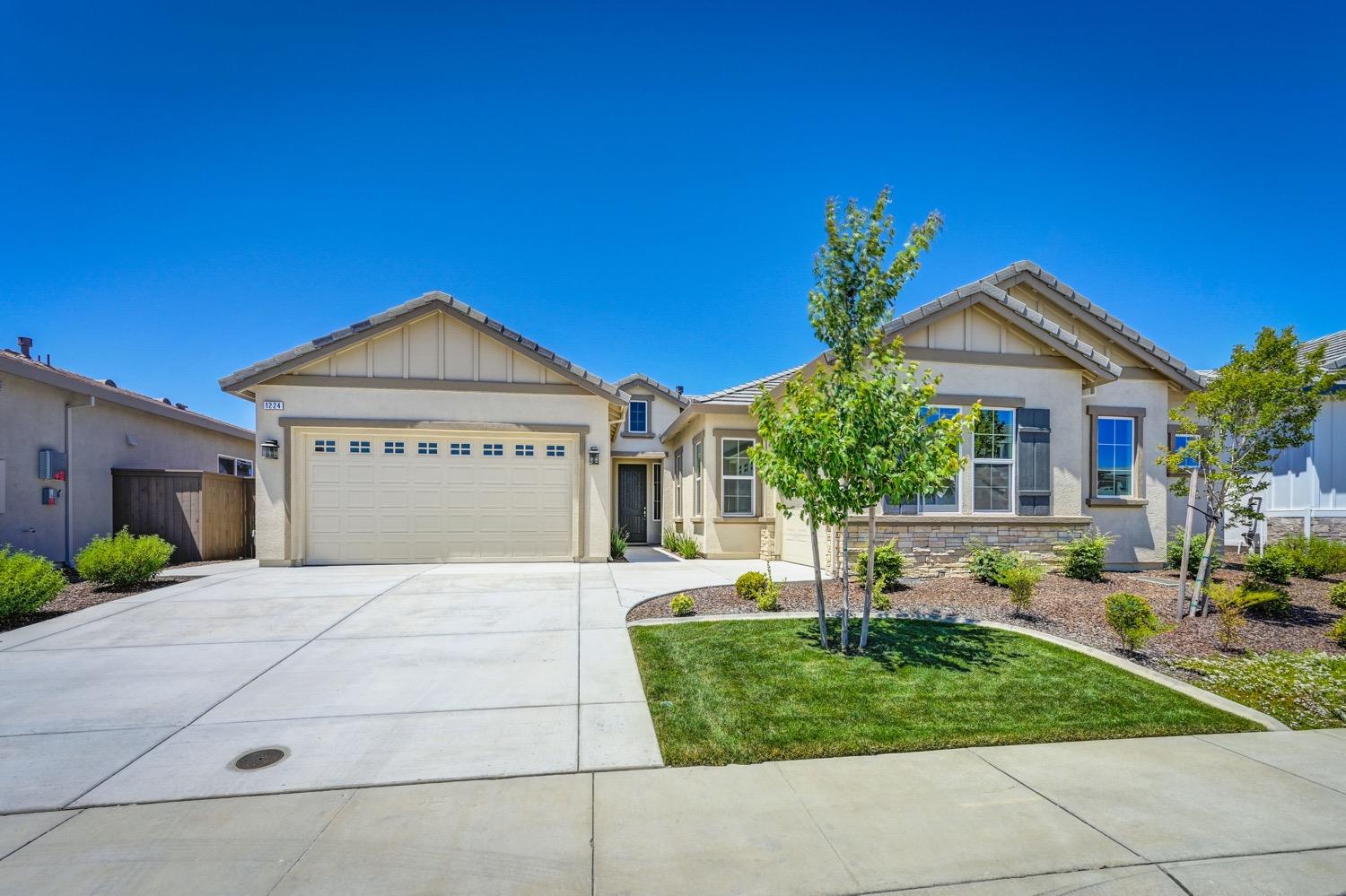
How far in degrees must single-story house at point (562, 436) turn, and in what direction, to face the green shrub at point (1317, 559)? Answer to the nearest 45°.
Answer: approximately 90° to its left

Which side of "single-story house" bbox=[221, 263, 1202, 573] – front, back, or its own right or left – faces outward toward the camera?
front

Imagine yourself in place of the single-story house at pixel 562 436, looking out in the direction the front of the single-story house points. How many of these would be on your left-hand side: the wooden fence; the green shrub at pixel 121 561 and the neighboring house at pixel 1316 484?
1

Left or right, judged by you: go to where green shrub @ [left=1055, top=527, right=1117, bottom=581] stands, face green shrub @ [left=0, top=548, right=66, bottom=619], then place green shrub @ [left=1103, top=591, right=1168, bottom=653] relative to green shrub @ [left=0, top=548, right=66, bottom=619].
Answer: left

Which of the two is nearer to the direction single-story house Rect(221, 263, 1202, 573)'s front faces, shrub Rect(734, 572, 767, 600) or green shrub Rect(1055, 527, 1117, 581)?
the shrub

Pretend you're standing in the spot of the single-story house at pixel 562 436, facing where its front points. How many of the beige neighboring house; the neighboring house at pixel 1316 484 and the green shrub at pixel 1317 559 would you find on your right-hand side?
1

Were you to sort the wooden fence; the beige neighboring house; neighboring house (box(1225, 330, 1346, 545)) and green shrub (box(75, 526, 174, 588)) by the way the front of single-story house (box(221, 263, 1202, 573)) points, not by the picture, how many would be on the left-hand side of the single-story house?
1

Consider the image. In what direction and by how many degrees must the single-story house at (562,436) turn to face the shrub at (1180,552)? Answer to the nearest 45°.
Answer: approximately 90° to its left

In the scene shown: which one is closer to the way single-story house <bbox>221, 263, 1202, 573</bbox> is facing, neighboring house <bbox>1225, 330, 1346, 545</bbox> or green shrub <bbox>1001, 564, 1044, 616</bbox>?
the green shrub

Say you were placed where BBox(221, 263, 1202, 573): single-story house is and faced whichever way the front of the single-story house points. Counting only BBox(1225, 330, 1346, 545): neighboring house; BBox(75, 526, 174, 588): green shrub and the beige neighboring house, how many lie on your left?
1

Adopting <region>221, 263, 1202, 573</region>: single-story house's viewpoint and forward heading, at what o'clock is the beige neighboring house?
The beige neighboring house is roughly at 3 o'clock from the single-story house.

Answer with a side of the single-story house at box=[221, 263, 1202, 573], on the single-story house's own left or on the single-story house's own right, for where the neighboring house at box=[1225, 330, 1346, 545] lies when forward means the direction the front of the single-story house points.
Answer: on the single-story house's own left
